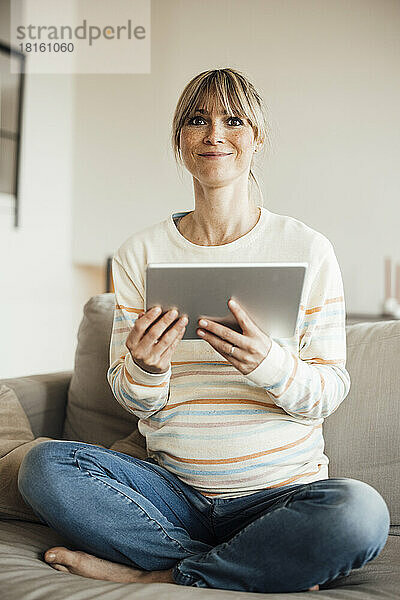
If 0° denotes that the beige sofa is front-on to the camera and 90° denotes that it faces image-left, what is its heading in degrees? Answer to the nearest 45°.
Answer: approximately 0°
